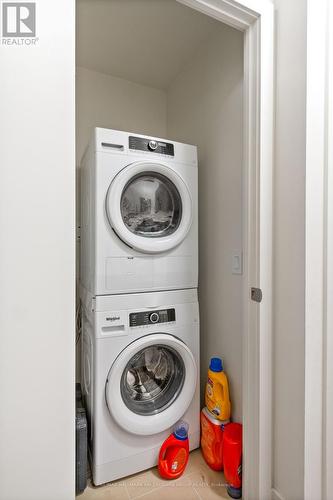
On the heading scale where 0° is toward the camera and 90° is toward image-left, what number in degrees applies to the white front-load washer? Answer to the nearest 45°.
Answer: approximately 315°

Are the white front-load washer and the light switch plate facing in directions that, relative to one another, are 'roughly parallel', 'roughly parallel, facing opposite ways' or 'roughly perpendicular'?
roughly perpendicular

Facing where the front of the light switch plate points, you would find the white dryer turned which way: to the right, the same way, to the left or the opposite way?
to the left
